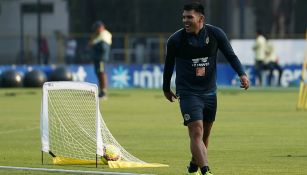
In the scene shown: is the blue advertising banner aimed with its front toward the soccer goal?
yes

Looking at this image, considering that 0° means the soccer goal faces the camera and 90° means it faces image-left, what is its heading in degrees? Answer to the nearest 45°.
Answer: approximately 45°

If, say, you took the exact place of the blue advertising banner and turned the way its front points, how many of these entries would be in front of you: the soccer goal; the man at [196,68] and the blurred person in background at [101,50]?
3

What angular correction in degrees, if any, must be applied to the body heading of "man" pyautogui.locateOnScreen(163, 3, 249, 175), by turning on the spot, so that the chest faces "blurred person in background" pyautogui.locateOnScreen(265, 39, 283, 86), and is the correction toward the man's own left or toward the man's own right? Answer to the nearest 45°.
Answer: approximately 180°

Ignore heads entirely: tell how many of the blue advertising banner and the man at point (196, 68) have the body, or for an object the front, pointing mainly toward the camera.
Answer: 2

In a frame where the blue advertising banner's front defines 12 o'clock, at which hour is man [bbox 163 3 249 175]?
The man is roughly at 12 o'clock from the blue advertising banner.

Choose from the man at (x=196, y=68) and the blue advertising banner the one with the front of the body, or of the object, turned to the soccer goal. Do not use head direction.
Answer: the blue advertising banner
